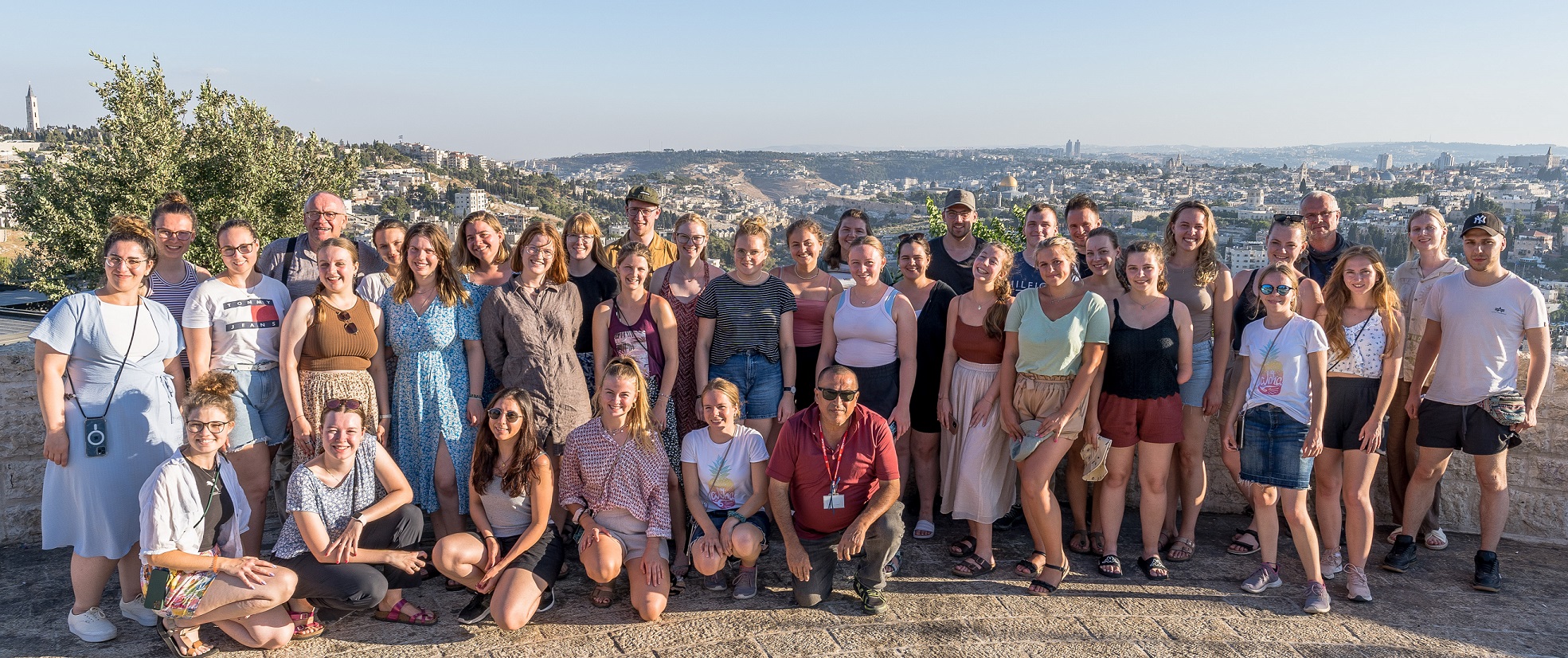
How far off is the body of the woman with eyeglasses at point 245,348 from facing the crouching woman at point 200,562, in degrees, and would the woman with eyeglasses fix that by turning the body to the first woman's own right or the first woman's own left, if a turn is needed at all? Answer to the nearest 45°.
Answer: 0° — they already face them

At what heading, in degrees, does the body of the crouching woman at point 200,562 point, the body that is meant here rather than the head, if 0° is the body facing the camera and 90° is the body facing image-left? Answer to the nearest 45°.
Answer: approximately 315°

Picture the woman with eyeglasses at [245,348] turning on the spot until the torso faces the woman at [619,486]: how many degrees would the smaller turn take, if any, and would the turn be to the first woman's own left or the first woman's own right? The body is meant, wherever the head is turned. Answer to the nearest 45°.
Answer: approximately 45° to the first woman's own left

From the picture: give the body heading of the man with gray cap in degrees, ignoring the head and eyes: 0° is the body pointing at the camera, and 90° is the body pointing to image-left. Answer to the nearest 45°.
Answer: approximately 0°

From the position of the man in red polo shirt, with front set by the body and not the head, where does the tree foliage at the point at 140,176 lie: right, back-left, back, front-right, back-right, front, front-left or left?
back-right

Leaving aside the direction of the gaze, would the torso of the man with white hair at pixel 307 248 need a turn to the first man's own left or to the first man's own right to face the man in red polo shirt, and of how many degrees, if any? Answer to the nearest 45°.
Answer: approximately 45° to the first man's own left

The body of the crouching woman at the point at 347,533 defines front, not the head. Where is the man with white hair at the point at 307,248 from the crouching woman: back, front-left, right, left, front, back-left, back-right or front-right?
back-left
